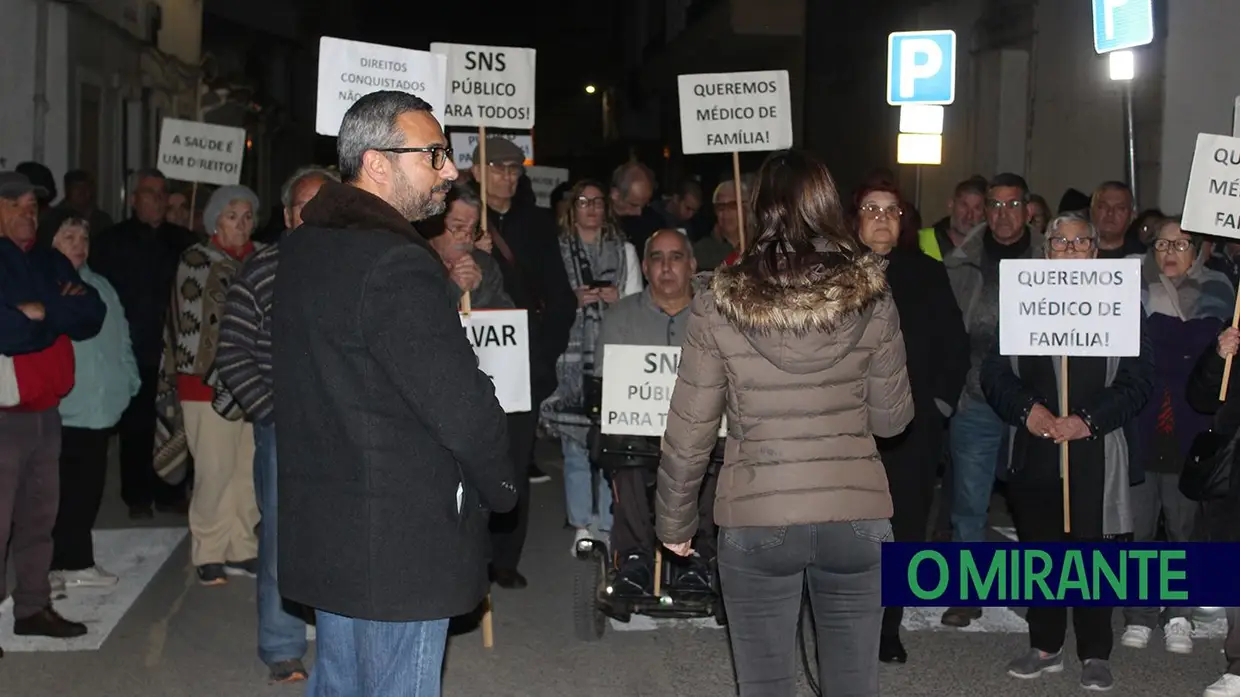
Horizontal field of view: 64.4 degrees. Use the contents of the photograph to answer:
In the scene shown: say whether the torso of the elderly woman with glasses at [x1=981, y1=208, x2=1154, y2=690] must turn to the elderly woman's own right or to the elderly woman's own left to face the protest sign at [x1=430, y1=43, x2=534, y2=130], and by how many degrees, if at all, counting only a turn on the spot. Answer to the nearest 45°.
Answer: approximately 90° to the elderly woman's own right

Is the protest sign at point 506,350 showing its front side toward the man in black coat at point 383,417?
yes

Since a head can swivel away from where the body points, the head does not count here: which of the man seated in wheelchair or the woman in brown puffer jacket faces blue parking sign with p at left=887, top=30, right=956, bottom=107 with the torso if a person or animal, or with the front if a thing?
the woman in brown puffer jacket

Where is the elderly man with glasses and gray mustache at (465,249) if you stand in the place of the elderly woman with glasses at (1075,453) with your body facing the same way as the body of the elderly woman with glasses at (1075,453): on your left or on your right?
on your right

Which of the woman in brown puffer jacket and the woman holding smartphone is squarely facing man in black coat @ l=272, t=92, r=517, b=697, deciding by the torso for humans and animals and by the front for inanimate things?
the woman holding smartphone

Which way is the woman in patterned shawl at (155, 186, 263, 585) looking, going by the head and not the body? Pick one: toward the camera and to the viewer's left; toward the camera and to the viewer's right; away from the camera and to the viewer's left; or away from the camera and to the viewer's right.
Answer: toward the camera and to the viewer's right

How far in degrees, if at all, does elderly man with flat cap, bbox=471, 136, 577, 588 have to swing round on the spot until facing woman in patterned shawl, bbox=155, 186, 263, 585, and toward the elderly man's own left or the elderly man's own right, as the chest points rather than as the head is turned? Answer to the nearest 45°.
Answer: approximately 90° to the elderly man's own right

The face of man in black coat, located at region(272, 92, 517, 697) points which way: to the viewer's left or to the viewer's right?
to the viewer's right
